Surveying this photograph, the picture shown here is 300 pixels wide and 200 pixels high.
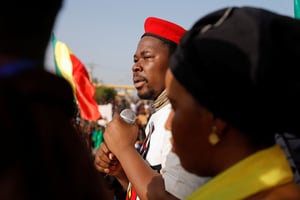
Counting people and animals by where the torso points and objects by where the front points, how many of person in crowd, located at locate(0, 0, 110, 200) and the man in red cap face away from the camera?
1

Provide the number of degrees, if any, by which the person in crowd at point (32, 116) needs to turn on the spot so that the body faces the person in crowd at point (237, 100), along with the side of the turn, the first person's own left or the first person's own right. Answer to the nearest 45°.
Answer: approximately 45° to the first person's own right

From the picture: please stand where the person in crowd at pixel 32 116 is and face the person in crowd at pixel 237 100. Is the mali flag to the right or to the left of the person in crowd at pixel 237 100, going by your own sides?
left

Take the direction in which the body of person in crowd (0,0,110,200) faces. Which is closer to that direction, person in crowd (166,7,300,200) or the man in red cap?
the man in red cap

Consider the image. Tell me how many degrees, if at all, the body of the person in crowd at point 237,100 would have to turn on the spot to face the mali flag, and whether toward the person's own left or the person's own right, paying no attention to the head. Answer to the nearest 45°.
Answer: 0° — they already face it

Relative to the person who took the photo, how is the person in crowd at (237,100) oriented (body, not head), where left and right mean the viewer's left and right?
facing away from the viewer and to the left of the viewer

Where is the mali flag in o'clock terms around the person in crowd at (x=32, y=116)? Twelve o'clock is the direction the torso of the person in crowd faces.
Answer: The mali flag is roughly at 12 o'clock from the person in crowd.

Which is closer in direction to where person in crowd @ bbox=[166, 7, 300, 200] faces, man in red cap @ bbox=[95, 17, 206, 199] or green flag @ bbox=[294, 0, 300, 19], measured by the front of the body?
the man in red cap

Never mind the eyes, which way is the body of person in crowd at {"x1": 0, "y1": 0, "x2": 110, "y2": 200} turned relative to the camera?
away from the camera

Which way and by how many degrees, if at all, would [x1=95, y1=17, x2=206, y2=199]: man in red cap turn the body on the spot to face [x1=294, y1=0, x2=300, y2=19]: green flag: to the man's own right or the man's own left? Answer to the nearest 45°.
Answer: approximately 180°

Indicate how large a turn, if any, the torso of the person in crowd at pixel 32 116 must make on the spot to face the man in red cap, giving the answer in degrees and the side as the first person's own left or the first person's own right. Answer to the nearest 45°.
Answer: approximately 45° to the first person's own right

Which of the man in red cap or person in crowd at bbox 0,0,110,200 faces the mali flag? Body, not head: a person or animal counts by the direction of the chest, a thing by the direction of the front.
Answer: the person in crowd

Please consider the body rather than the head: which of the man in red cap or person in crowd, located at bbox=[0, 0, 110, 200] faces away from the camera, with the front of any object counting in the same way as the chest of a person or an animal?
the person in crowd

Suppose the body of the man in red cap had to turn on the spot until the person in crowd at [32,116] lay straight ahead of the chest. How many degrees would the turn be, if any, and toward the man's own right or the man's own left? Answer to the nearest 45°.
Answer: approximately 45° to the man's own left
